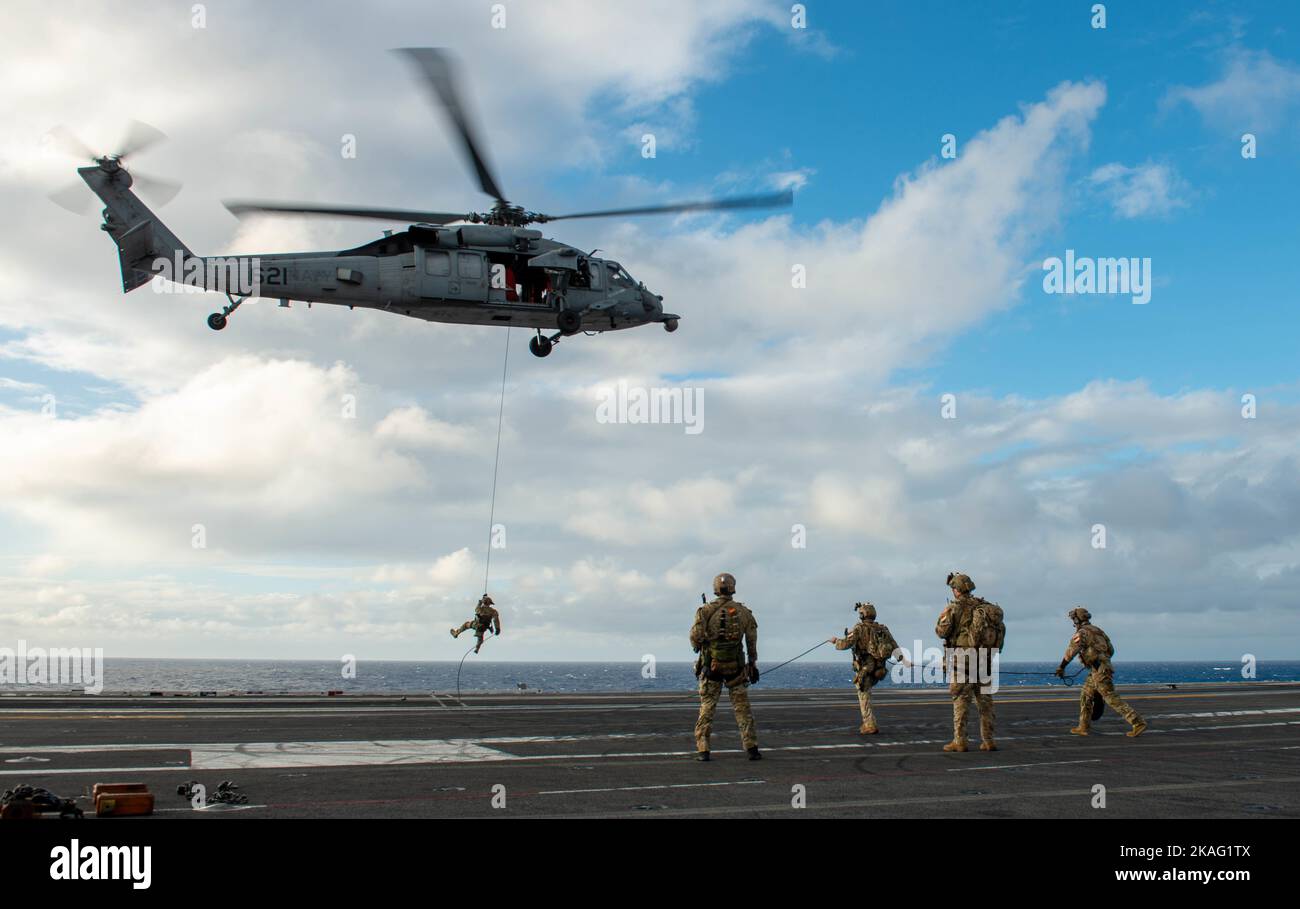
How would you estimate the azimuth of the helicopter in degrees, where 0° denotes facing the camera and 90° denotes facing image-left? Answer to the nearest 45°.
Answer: approximately 270°

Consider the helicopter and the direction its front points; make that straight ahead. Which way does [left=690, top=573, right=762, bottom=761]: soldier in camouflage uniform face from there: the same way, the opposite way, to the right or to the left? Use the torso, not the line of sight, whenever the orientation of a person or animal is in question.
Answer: to the left

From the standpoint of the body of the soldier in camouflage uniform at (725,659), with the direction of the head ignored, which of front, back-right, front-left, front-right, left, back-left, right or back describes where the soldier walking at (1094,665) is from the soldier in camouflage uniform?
front-right

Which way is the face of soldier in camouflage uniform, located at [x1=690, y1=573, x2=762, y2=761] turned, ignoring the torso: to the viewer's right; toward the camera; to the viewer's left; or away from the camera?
away from the camera

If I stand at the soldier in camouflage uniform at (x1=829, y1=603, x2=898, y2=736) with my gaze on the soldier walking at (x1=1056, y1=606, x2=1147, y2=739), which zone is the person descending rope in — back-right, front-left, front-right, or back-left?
back-left

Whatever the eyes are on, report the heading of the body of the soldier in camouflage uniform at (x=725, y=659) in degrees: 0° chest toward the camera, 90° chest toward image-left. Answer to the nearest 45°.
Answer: approximately 180°

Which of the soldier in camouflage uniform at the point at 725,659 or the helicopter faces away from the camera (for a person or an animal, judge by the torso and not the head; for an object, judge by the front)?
the soldier in camouflage uniform
